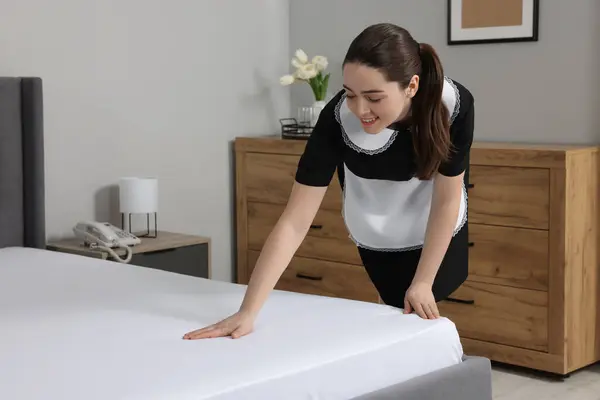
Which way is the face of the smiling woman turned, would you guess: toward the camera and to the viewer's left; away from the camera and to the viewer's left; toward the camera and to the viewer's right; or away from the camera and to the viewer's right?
toward the camera and to the viewer's left

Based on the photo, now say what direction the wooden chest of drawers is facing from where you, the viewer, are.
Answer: facing the viewer and to the left of the viewer

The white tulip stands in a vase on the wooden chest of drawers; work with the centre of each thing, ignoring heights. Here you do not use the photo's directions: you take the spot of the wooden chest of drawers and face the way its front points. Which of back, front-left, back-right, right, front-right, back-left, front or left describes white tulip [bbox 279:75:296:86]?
right

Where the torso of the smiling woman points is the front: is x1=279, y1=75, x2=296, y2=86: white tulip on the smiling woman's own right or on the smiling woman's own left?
on the smiling woman's own right

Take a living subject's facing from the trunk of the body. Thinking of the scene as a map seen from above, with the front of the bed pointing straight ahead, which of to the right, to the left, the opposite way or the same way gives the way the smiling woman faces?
to the right

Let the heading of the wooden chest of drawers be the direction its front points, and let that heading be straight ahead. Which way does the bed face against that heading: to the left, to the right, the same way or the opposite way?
to the left

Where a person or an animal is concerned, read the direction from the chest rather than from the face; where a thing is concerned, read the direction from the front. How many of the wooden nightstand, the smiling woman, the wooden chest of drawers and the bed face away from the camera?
0

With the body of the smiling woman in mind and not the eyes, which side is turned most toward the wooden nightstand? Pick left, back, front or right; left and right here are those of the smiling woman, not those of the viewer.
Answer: right

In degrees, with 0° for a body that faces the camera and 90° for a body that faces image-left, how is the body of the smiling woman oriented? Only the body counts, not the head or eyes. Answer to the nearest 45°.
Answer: approximately 45°

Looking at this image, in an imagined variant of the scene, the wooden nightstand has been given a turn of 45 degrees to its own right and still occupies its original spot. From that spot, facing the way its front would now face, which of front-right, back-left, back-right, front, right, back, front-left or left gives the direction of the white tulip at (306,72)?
back-left

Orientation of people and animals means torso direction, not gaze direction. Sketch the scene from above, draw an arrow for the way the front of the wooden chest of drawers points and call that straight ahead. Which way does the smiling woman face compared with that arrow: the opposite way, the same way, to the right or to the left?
the same way

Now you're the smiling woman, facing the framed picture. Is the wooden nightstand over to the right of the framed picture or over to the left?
left

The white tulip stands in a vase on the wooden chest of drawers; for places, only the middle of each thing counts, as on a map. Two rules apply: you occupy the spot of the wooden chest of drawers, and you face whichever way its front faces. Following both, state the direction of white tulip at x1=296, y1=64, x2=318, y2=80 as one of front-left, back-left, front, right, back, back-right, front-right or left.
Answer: right

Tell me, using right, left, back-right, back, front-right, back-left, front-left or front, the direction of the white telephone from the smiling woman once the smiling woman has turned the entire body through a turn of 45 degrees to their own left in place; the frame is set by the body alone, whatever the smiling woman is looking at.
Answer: back-right

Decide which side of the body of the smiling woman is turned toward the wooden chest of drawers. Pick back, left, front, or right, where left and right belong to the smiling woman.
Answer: back
